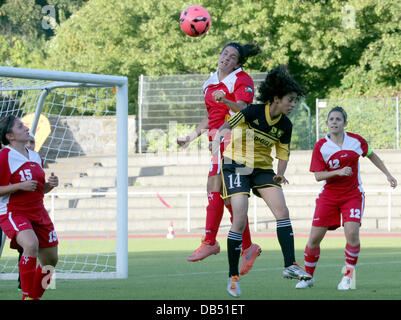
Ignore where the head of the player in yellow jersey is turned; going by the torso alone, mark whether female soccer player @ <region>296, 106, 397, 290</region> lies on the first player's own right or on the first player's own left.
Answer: on the first player's own left

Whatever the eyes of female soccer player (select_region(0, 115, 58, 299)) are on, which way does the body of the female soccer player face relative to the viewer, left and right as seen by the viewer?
facing the viewer and to the right of the viewer

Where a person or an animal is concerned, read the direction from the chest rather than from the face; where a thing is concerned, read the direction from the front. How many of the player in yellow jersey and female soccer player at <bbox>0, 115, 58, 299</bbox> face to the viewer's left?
0

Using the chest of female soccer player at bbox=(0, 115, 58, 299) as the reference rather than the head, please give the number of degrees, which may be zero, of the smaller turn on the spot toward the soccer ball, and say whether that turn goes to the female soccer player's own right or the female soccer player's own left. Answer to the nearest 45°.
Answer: approximately 90° to the female soccer player's own left

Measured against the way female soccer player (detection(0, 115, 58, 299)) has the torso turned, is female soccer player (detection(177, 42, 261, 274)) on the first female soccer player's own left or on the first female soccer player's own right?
on the first female soccer player's own left

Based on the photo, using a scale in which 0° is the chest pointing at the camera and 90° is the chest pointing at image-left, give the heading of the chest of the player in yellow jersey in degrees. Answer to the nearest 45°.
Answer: approximately 315°

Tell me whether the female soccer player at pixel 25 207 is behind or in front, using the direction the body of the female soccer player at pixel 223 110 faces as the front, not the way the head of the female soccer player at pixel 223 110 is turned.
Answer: in front

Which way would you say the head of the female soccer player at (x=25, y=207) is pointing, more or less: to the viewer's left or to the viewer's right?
to the viewer's right

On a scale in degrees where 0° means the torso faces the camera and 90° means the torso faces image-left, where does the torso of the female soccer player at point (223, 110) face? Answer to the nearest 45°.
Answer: approximately 45°

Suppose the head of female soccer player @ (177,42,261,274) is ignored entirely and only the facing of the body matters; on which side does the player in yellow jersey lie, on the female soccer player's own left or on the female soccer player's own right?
on the female soccer player's own left
